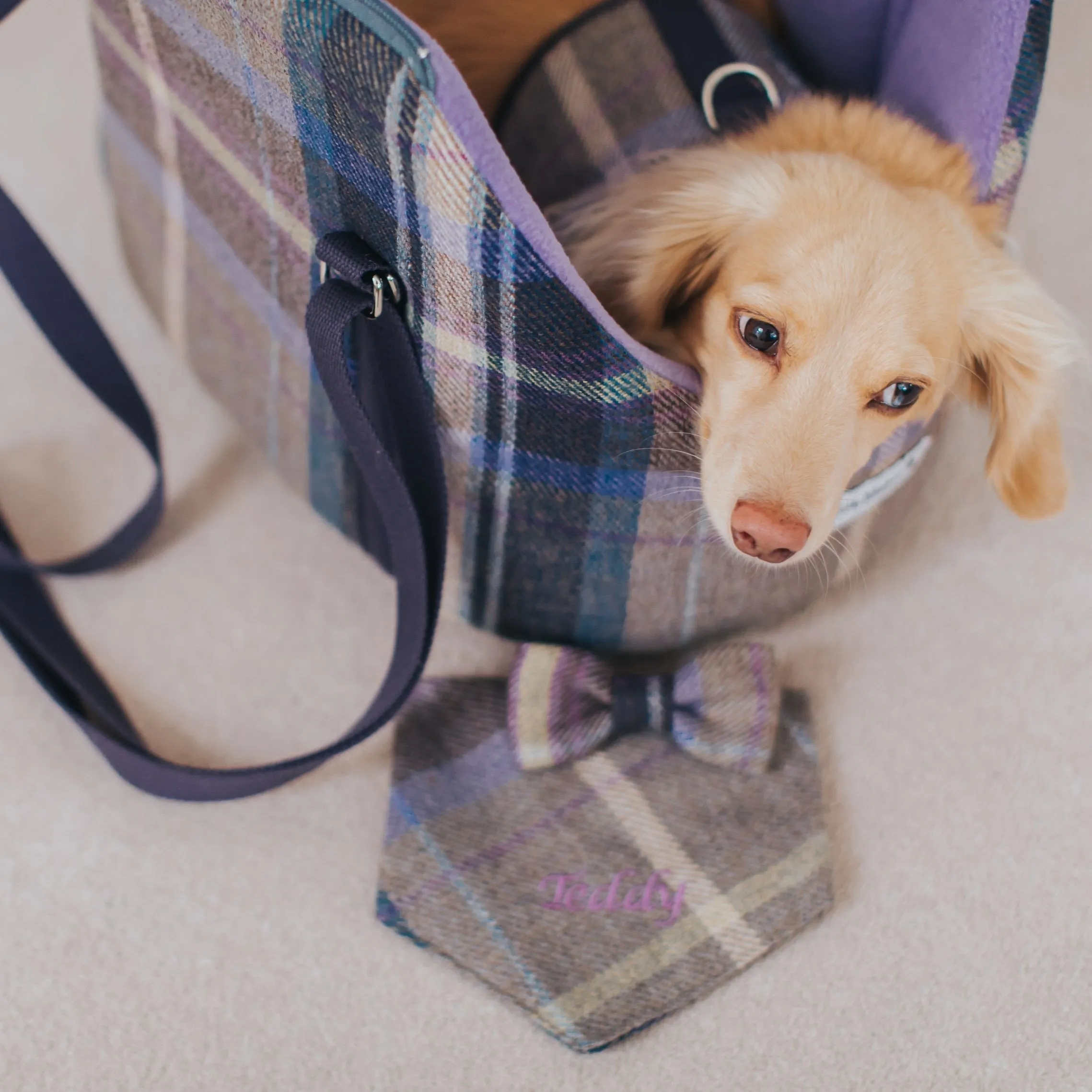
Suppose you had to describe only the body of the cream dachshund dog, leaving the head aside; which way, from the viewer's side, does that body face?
toward the camera
